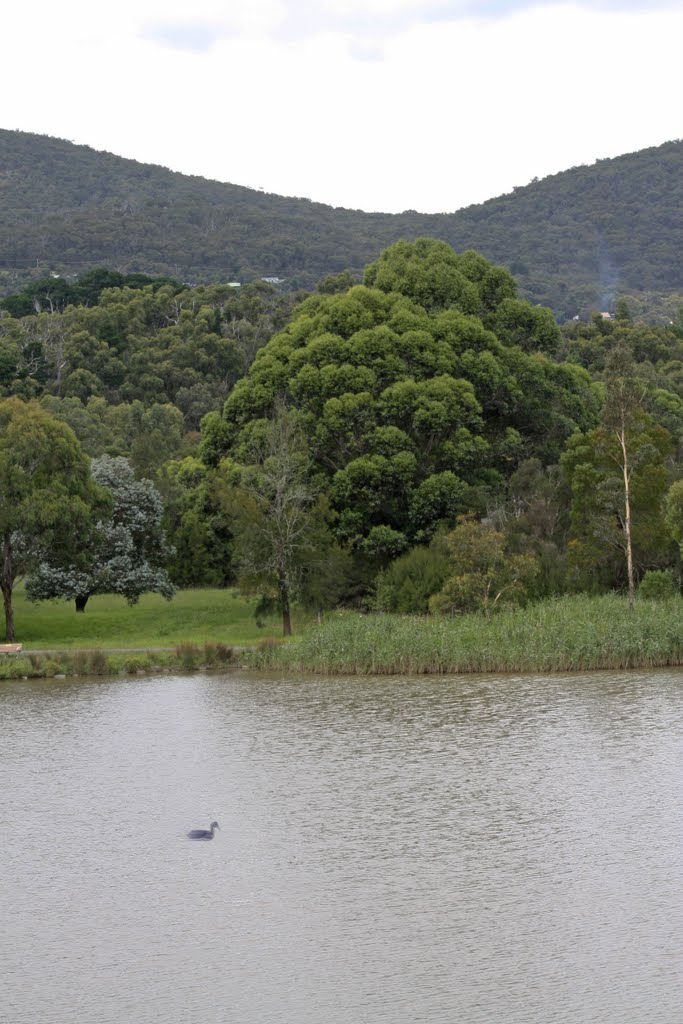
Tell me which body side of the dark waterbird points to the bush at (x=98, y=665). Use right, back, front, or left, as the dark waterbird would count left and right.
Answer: left

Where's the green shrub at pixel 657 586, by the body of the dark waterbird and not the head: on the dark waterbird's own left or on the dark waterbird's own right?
on the dark waterbird's own left

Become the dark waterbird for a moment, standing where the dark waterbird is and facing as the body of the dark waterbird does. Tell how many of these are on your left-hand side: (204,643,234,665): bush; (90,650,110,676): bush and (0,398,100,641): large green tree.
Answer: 3

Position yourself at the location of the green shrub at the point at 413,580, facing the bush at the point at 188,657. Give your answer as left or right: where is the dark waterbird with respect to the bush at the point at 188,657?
left

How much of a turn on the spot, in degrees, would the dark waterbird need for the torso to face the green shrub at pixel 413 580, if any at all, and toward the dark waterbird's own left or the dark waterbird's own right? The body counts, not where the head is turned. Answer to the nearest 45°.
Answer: approximately 90° to the dark waterbird's own left

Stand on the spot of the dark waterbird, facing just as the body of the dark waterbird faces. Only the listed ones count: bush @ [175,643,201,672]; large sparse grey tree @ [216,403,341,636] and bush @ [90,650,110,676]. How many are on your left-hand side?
3

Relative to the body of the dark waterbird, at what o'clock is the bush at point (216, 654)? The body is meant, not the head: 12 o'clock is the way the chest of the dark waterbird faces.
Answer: The bush is roughly at 9 o'clock from the dark waterbird.

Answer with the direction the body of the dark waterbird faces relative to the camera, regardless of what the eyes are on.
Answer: to the viewer's right

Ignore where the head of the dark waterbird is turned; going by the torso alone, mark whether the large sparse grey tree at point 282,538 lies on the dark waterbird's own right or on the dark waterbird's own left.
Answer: on the dark waterbird's own left

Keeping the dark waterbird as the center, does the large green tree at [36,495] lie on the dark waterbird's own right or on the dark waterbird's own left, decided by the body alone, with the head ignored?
on the dark waterbird's own left
